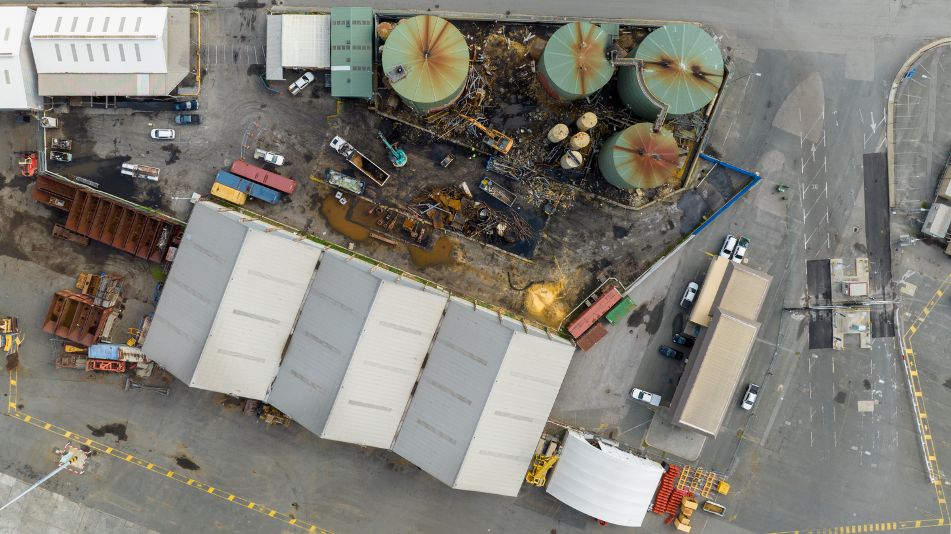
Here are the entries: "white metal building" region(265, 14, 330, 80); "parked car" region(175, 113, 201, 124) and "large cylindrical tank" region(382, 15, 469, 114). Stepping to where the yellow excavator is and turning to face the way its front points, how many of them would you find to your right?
0

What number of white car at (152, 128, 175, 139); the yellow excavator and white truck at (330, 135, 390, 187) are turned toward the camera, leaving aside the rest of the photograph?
0

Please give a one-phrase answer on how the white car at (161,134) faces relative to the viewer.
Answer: facing to the left of the viewer

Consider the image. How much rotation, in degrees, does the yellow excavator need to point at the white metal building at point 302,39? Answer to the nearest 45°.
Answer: approximately 45° to its left

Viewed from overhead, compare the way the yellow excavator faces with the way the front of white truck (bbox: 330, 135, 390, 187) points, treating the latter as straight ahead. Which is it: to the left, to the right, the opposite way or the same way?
the same way

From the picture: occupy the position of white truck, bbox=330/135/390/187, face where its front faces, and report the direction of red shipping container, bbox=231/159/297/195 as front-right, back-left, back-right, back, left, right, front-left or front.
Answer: front-left

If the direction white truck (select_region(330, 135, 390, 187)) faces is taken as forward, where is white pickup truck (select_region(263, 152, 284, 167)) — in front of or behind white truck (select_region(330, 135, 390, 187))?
in front

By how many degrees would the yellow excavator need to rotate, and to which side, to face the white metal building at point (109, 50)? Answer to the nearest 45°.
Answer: approximately 45° to its left

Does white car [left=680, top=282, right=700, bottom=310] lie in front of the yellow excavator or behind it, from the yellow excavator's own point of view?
behind

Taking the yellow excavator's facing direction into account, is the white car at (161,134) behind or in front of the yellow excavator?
in front

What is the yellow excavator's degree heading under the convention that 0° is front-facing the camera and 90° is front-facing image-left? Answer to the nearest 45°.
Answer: approximately 135°

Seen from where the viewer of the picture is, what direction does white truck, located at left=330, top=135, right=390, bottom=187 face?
facing away from the viewer and to the left of the viewer

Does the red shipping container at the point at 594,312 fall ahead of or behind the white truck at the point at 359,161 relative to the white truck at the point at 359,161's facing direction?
behind

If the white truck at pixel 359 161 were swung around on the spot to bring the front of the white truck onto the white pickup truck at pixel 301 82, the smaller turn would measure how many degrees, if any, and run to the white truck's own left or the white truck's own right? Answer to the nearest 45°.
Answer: approximately 45° to the white truck's own left

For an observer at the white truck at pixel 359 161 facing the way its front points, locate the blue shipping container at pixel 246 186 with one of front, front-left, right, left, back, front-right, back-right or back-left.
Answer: front-left

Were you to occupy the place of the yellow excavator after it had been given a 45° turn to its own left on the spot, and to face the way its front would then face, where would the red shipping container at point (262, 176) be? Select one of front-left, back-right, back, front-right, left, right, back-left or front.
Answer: front
